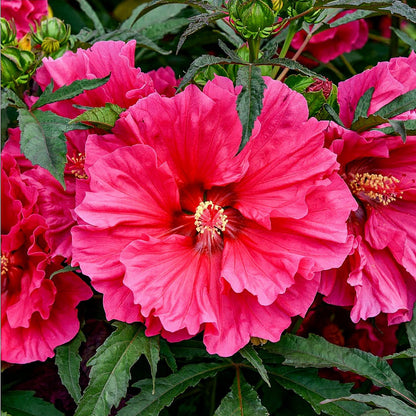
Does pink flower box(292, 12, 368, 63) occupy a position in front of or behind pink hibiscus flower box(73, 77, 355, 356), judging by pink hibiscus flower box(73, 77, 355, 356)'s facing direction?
behind

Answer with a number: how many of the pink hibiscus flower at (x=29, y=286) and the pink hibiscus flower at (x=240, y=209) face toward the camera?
2
